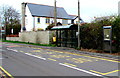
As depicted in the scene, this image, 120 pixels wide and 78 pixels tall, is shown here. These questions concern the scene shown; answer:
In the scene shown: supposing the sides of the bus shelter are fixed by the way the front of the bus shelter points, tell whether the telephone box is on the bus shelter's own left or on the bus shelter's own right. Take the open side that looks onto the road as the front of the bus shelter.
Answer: on the bus shelter's own left

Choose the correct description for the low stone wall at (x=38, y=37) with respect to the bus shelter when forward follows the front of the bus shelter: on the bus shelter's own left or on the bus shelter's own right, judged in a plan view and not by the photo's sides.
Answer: on the bus shelter's own right

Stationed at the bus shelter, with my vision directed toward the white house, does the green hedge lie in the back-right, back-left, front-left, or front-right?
back-right

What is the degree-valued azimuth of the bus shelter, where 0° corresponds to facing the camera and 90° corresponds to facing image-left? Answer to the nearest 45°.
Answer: approximately 45°

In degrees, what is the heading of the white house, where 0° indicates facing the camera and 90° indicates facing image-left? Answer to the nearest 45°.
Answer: approximately 315°

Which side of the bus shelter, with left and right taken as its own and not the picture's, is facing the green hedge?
left

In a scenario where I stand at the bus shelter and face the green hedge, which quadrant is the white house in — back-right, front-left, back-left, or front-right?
back-left
